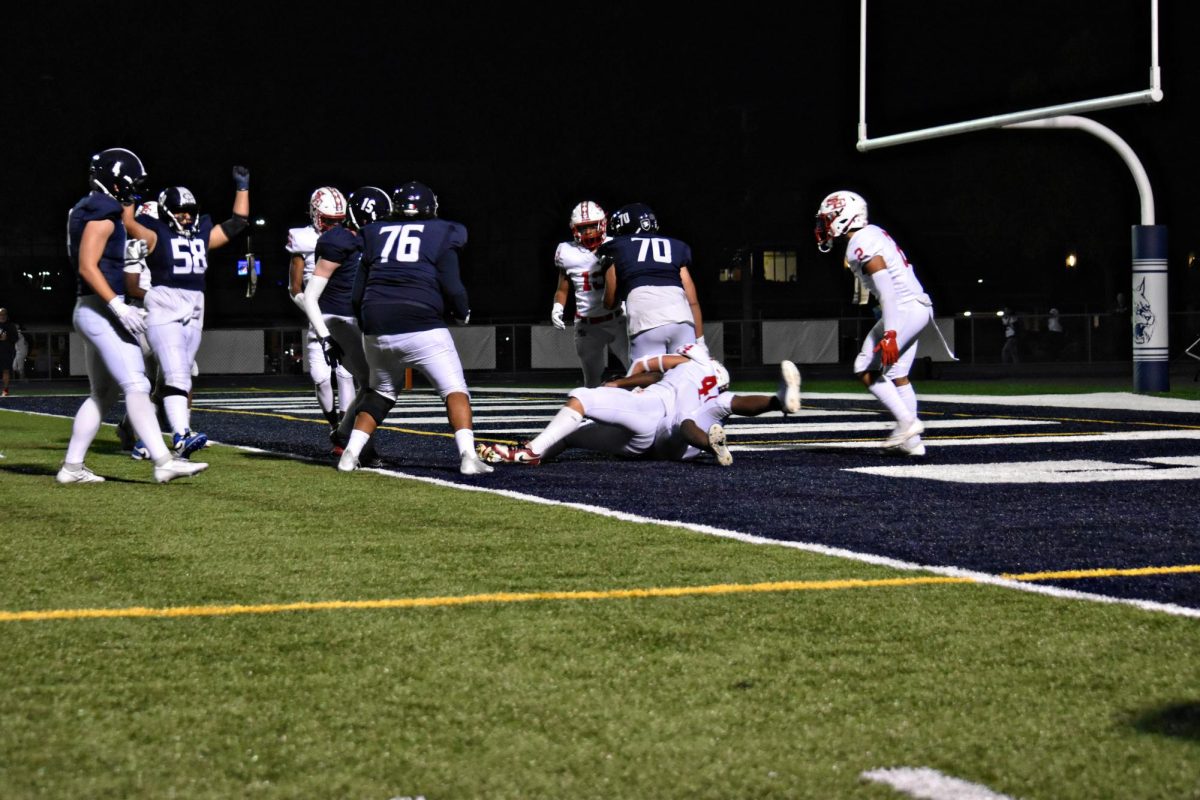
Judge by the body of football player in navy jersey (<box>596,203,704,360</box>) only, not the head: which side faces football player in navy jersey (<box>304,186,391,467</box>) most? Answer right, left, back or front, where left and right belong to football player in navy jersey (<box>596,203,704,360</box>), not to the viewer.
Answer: left

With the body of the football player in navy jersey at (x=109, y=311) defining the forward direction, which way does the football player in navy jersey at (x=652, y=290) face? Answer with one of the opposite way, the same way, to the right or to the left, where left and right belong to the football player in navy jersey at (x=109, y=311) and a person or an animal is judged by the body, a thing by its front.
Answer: to the left

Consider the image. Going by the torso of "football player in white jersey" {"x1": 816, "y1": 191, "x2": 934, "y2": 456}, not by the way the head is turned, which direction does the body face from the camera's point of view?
to the viewer's left

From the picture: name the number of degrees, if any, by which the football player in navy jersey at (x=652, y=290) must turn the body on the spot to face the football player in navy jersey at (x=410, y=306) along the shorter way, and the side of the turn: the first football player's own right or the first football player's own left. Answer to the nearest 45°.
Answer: approximately 135° to the first football player's own left

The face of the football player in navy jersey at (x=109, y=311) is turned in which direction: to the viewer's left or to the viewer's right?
to the viewer's right

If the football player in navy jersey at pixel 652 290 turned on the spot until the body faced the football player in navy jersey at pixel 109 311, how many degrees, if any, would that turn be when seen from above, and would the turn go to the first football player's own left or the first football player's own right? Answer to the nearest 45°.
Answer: approximately 135° to the first football player's own left

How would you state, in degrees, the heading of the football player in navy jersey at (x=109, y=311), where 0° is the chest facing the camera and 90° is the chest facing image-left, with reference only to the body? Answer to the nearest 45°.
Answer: approximately 270°

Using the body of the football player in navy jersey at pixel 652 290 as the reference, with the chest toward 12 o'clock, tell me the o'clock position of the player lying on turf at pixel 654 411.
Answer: The player lying on turf is roughly at 6 o'clock from the football player in navy jersey.

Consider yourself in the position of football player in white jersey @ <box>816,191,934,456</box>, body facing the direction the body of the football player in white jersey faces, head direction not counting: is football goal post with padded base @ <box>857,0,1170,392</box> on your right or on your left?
on your right
